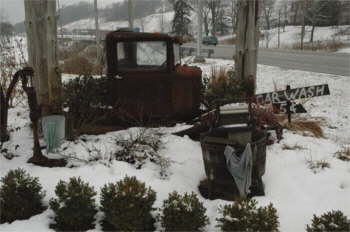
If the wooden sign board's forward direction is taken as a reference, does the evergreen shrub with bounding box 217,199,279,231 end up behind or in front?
in front

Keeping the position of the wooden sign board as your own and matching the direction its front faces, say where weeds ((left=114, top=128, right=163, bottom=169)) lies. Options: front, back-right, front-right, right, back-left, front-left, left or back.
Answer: front-right

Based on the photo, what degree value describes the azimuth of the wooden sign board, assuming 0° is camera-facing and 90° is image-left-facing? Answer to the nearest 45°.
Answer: approximately 0°

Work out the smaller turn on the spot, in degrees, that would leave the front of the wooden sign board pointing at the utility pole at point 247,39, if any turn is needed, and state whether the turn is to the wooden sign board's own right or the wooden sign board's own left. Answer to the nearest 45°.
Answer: approximately 135° to the wooden sign board's own right

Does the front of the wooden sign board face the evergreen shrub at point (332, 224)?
yes

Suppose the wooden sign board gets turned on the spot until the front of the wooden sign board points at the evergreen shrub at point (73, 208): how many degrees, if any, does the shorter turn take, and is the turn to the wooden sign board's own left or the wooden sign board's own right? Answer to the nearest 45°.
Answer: approximately 45° to the wooden sign board's own right

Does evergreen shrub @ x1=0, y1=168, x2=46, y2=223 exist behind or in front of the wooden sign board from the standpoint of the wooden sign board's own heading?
in front

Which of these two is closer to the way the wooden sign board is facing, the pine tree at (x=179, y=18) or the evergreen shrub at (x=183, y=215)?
the evergreen shrub

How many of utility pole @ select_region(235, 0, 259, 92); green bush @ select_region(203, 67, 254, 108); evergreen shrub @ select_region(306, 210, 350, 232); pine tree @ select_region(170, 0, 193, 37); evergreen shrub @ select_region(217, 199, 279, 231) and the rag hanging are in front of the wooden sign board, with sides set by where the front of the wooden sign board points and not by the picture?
3

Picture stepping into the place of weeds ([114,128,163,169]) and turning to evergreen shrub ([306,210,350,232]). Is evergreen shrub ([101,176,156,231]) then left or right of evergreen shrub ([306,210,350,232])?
right

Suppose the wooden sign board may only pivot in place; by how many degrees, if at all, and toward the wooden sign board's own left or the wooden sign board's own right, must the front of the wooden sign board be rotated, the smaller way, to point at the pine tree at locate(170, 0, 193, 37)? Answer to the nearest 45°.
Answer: approximately 180°
